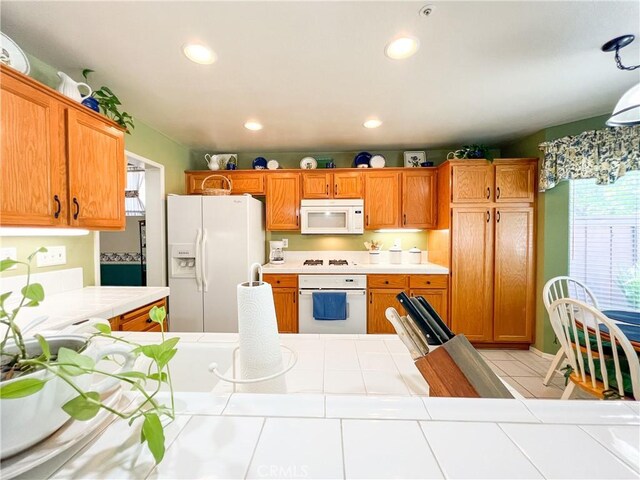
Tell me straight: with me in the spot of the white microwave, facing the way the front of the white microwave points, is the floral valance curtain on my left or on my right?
on my left

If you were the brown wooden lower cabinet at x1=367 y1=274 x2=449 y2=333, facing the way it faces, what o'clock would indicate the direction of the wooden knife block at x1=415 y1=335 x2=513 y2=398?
The wooden knife block is roughly at 12 o'clock from the brown wooden lower cabinet.

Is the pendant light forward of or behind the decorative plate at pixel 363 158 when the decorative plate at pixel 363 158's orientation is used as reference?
forward

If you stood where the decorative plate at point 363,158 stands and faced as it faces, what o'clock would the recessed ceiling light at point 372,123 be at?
The recessed ceiling light is roughly at 12 o'clock from the decorative plate.

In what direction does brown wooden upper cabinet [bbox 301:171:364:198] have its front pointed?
toward the camera

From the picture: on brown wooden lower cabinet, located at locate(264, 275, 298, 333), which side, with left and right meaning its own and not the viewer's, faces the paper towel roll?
front

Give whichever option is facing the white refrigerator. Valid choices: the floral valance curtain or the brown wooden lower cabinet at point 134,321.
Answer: the floral valance curtain

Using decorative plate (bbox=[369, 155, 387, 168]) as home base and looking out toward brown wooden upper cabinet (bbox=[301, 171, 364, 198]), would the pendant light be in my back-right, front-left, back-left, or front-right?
back-left

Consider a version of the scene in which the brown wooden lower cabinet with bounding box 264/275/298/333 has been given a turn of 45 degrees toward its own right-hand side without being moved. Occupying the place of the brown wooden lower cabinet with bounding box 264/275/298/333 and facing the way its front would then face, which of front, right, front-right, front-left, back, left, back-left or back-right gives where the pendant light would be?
left

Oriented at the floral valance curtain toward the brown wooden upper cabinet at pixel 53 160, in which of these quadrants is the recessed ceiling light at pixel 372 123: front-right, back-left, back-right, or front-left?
front-right

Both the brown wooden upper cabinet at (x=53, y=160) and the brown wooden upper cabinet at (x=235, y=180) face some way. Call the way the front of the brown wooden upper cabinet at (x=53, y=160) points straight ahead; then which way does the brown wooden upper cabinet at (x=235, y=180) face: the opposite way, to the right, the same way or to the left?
to the right

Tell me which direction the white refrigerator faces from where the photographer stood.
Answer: facing the viewer

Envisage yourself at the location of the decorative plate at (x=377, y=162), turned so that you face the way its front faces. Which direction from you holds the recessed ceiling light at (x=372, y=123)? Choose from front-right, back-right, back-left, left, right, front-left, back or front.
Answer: front

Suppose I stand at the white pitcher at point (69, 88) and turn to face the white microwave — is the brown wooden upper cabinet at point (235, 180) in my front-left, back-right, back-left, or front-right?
front-left

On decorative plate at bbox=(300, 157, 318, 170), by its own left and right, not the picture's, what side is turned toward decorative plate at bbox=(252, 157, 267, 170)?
right

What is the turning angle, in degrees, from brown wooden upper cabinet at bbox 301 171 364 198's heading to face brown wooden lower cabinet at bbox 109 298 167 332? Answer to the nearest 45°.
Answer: approximately 45° to its right

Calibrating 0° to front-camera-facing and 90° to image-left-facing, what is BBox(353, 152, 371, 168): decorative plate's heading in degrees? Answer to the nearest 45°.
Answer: approximately 0°

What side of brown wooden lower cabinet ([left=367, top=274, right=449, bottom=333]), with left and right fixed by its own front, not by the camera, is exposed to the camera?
front
